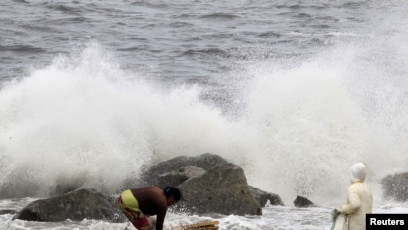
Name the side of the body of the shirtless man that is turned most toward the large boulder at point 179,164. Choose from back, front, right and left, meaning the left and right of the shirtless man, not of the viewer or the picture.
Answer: left

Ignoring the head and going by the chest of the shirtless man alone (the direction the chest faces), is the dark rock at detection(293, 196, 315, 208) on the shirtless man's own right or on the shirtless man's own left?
on the shirtless man's own left

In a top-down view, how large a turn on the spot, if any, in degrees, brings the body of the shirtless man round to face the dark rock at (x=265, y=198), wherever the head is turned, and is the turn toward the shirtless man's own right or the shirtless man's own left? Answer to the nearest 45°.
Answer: approximately 45° to the shirtless man's own left

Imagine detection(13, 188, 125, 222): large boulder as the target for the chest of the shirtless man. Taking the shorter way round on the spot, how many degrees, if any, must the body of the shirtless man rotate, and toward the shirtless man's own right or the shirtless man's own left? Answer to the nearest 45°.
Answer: approximately 135° to the shirtless man's own left

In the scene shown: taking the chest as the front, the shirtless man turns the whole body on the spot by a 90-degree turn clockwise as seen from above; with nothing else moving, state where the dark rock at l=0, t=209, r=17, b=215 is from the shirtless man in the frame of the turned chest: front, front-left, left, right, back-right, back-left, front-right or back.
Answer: back-right

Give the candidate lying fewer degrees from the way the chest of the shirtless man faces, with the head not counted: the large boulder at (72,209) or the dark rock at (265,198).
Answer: the dark rock

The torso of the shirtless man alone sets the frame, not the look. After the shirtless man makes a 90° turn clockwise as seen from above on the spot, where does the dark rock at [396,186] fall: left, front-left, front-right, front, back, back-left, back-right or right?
back-left

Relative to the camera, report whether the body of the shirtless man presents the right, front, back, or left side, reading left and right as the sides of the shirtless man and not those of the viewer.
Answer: right

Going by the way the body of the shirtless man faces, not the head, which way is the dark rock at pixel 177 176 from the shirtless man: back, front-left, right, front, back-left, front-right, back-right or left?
left
